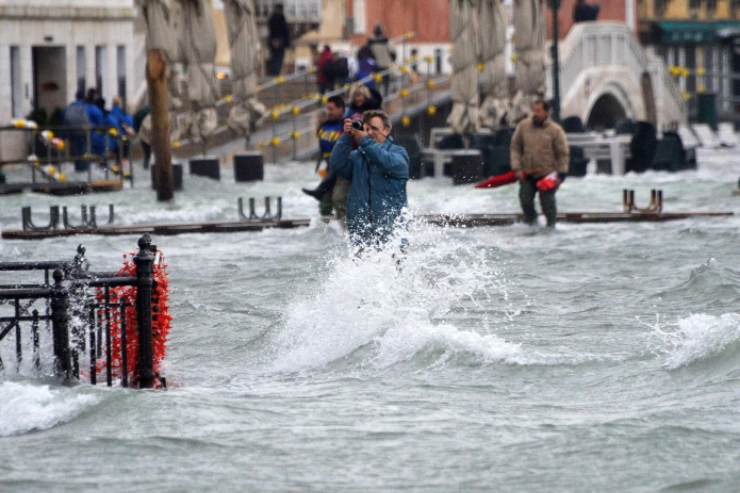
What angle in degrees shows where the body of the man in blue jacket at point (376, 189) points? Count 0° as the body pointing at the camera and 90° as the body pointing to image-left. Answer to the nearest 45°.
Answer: approximately 45°

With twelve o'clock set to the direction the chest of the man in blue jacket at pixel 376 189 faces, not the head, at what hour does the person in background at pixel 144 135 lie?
The person in background is roughly at 4 o'clock from the man in blue jacket.

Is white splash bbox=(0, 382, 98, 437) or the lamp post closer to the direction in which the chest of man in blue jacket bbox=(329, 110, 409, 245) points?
the white splash

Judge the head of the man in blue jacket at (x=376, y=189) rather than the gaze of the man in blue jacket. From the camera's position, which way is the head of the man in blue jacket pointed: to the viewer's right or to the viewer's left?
to the viewer's left

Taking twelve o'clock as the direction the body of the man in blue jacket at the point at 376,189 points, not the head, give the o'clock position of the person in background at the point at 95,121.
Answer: The person in background is roughly at 4 o'clock from the man in blue jacket.

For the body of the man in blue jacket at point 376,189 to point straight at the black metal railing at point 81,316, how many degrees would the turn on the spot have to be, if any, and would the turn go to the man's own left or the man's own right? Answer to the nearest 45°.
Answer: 0° — they already face it

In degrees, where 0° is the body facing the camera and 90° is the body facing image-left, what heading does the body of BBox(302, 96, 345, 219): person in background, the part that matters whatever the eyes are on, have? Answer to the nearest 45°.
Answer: approximately 45°

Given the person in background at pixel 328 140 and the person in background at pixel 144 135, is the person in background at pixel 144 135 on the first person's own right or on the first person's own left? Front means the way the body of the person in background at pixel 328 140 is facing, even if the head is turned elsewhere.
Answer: on the first person's own right

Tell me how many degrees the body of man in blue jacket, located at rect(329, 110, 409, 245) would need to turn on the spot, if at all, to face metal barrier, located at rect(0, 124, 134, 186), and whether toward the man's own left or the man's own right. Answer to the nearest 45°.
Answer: approximately 135° to the man's own right

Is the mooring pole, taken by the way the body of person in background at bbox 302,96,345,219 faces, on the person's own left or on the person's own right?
on the person's own right
